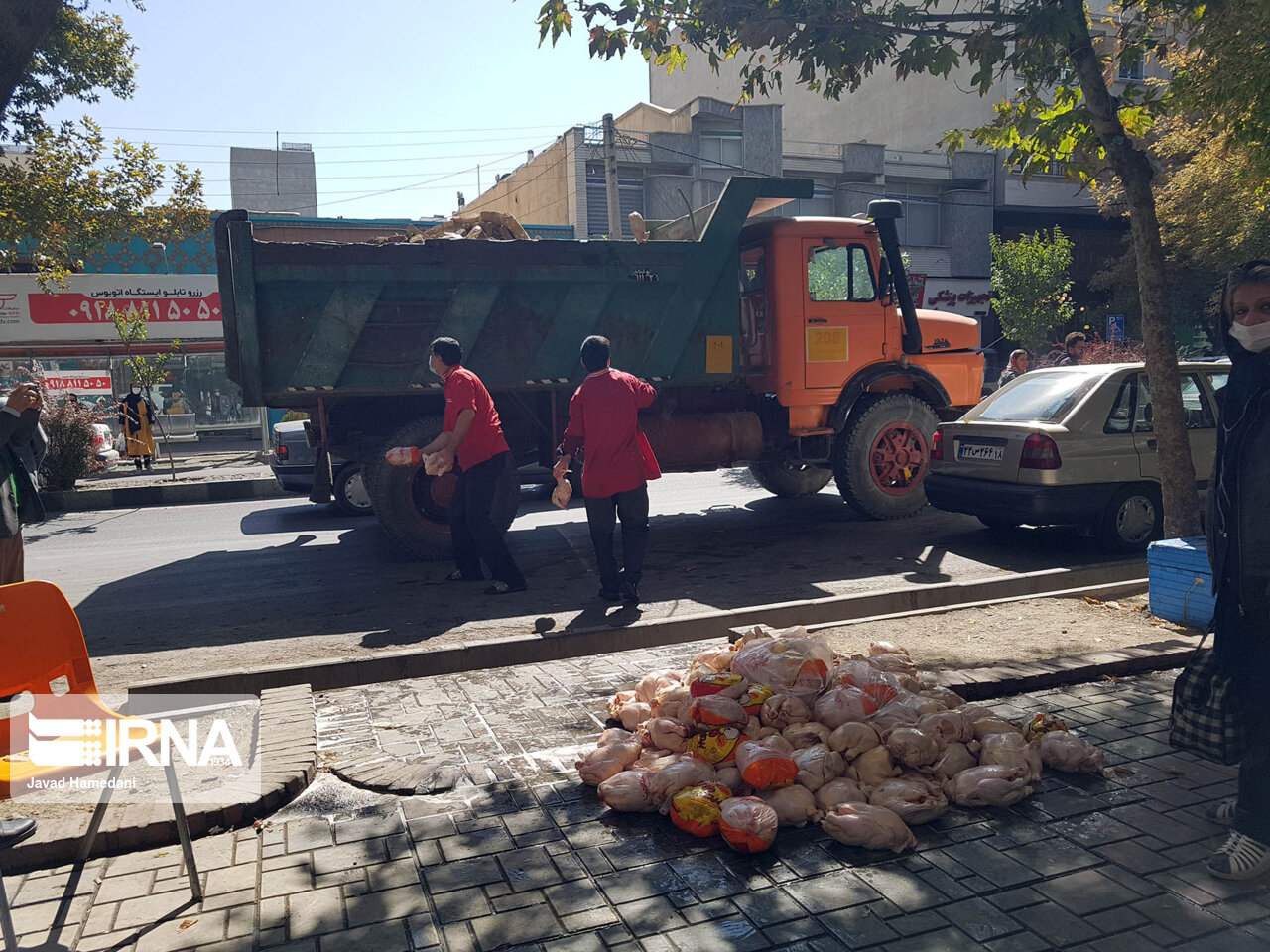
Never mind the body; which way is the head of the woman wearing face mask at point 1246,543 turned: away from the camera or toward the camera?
toward the camera

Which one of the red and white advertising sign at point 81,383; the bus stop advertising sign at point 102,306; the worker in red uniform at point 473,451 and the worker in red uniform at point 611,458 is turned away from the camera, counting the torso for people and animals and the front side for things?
the worker in red uniform at point 611,458

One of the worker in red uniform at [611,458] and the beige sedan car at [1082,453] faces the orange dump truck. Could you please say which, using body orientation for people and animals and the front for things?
the worker in red uniform

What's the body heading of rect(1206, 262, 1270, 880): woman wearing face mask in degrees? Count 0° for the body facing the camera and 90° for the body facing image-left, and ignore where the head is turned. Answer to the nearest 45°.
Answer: approximately 45°

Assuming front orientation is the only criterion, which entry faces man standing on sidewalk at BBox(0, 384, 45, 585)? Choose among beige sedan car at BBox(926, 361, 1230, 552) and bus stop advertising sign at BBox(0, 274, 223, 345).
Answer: the bus stop advertising sign

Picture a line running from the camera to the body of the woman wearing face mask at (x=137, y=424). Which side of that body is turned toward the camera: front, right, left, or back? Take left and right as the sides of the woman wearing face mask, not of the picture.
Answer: front

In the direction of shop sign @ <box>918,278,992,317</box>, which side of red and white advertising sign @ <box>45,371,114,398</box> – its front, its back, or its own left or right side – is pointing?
left

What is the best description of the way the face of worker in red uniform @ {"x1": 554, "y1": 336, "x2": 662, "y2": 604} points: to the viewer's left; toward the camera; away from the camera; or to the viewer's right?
away from the camera

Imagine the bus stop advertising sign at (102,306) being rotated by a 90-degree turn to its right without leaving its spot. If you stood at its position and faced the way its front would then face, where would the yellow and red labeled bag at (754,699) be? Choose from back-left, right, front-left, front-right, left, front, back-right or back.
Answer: left

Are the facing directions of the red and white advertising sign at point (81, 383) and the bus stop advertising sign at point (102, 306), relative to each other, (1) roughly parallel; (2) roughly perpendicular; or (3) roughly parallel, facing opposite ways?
roughly parallel

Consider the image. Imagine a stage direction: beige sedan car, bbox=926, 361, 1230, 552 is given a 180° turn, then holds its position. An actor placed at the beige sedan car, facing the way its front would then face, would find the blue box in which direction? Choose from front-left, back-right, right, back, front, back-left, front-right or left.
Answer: front-left

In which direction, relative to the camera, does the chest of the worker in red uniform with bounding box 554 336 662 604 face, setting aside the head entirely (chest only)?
away from the camera

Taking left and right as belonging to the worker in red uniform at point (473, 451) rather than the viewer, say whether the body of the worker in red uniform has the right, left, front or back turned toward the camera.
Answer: left

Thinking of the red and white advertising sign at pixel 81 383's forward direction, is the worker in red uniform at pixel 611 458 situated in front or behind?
in front

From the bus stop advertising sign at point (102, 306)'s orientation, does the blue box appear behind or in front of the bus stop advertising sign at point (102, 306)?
in front

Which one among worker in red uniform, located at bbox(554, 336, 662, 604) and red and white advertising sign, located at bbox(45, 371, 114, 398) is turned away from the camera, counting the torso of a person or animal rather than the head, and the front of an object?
the worker in red uniform

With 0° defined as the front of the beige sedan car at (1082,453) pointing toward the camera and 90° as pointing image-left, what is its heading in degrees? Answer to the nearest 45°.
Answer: approximately 225°

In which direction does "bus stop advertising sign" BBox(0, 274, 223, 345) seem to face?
toward the camera

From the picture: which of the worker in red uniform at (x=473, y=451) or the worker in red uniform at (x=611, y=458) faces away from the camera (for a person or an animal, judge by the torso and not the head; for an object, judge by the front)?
the worker in red uniform at (x=611, y=458)
